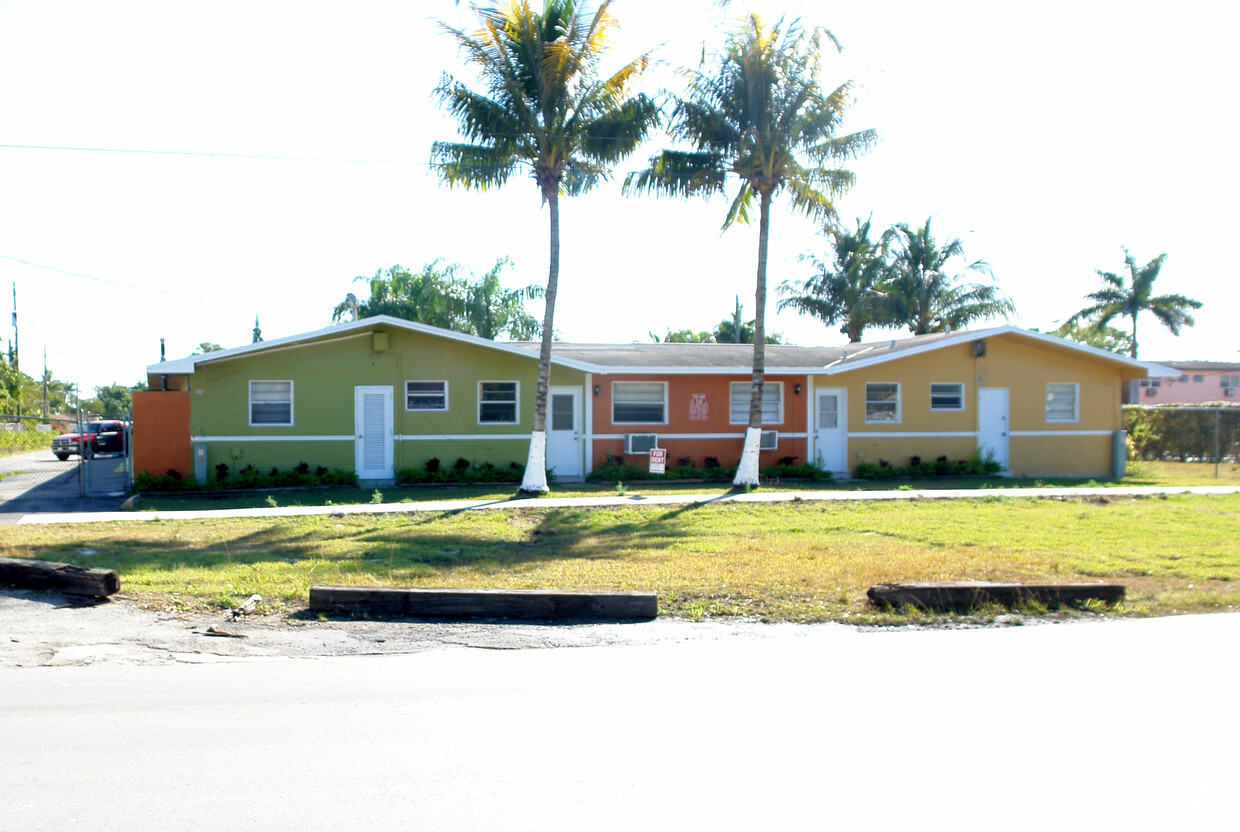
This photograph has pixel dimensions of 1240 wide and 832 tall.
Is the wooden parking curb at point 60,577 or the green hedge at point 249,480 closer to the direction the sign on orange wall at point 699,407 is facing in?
the wooden parking curb

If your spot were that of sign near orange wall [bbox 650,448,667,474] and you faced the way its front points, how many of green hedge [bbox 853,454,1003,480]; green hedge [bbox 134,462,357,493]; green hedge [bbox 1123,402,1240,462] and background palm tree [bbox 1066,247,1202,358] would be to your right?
1

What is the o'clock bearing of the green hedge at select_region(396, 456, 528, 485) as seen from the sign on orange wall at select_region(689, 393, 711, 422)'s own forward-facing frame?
The green hedge is roughly at 2 o'clock from the sign on orange wall.

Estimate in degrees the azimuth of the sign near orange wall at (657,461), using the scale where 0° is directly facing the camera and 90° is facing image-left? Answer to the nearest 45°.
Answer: approximately 0°

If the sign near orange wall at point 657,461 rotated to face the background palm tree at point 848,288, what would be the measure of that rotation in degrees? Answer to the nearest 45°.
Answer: approximately 180°

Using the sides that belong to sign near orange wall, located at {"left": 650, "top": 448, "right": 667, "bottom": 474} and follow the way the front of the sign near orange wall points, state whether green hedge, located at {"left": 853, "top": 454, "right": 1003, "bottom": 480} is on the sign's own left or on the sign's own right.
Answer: on the sign's own left

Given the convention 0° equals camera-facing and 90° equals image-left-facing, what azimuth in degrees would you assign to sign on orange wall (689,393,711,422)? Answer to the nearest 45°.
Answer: approximately 0°

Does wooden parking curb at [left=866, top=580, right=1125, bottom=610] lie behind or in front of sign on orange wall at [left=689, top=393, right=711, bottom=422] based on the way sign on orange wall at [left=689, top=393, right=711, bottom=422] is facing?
in front

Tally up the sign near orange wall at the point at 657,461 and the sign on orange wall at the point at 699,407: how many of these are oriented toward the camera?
2

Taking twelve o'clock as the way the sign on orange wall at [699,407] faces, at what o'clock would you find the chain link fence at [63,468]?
The chain link fence is roughly at 3 o'clock from the sign on orange wall.

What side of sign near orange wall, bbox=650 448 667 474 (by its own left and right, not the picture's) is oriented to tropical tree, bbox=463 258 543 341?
back

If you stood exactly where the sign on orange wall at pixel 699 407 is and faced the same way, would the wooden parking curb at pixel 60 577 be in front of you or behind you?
in front

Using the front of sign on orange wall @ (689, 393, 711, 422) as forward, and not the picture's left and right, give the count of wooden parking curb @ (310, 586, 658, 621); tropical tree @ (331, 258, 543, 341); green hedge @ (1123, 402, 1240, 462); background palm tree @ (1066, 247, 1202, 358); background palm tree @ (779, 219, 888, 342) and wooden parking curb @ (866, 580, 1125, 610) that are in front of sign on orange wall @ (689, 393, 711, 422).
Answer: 2

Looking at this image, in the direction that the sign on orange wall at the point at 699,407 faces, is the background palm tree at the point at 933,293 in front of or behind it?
behind

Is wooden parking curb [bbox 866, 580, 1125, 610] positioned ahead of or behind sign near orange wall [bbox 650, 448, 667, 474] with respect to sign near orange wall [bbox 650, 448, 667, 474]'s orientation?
ahead

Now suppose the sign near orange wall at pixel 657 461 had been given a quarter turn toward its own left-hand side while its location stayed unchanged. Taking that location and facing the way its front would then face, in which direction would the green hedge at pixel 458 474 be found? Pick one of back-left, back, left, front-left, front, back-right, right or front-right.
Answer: back
